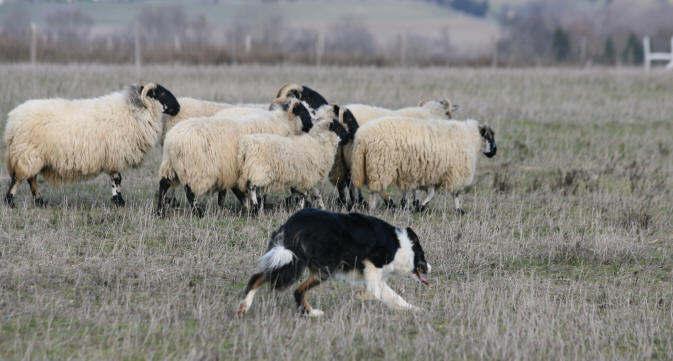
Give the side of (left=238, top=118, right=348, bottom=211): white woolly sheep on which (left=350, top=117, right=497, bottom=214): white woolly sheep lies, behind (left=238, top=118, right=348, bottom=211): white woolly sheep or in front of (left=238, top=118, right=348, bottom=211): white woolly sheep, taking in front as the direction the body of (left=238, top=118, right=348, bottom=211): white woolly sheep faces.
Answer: in front

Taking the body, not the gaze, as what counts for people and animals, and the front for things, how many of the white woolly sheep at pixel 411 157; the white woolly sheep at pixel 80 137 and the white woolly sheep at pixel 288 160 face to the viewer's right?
3

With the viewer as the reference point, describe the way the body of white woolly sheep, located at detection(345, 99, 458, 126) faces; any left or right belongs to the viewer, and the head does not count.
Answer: facing to the right of the viewer

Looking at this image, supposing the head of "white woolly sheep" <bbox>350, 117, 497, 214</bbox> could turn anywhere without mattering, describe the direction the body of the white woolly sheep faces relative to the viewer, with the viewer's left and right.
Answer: facing to the right of the viewer

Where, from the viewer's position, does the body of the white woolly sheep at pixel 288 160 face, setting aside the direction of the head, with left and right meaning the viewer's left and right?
facing to the right of the viewer

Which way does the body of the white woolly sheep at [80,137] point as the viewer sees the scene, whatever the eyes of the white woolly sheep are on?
to the viewer's right
